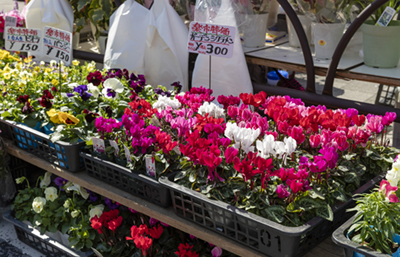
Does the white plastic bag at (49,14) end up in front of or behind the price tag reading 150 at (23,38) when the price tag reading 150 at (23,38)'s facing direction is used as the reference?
behind

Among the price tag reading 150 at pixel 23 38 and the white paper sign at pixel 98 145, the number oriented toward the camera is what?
2

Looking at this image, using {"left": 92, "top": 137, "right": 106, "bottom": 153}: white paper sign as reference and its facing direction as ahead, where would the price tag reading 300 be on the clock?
The price tag reading 300 is roughly at 8 o'clock from the white paper sign.

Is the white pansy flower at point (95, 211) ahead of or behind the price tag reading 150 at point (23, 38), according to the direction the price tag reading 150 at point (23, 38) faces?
ahead

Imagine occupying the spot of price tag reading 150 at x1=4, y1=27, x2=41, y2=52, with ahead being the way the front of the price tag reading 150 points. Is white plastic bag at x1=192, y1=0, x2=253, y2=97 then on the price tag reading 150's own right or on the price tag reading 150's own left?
on the price tag reading 150's own left

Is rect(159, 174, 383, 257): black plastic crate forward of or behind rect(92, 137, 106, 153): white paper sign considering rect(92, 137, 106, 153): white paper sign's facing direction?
forward

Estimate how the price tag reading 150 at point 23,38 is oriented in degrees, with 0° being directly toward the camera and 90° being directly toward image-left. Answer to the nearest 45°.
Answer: approximately 0°

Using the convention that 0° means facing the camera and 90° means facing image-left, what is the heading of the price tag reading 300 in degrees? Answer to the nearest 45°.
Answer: approximately 0°

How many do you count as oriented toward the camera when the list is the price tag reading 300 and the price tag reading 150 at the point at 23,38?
2
